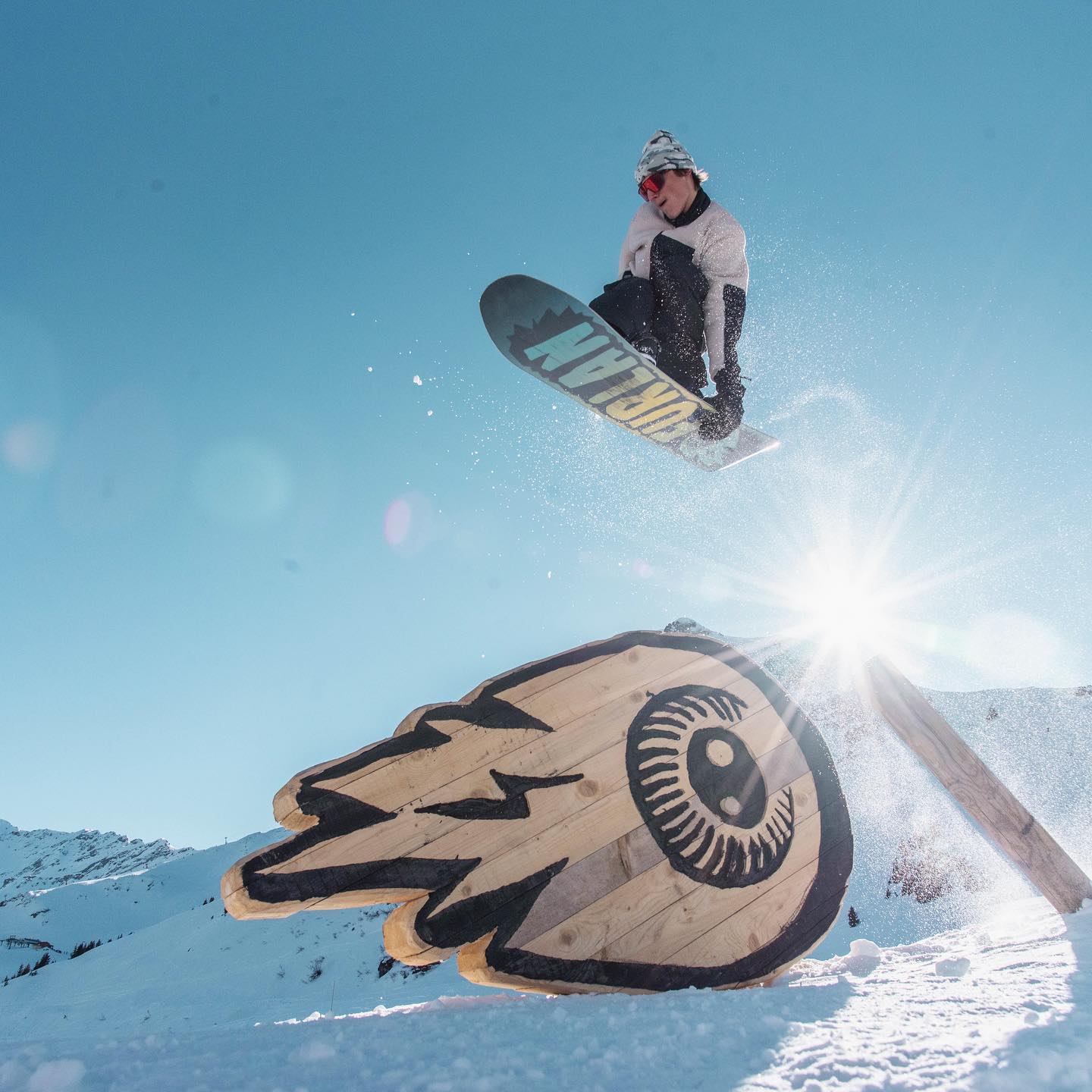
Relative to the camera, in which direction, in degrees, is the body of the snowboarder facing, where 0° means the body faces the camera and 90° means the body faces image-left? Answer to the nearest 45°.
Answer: approximately 45°
